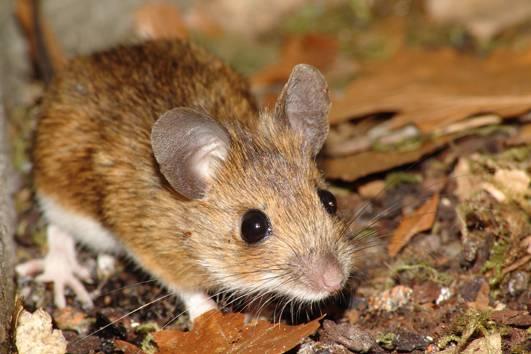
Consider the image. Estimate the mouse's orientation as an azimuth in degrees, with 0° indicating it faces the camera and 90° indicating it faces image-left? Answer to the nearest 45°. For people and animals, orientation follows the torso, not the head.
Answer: approximately 315°

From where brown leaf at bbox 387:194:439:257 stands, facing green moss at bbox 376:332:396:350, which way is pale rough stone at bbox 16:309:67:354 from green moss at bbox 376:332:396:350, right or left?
right

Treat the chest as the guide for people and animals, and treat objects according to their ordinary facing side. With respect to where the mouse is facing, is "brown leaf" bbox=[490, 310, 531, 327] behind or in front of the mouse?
in front

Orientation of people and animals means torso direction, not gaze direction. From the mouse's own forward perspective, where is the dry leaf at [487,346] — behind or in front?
in front

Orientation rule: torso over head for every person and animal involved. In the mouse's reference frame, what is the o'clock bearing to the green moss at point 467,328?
The green moss is roughly at 12 o'clock from the mouse.

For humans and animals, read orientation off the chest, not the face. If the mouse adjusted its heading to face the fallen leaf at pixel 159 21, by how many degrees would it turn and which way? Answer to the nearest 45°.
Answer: approximately 135° to its left

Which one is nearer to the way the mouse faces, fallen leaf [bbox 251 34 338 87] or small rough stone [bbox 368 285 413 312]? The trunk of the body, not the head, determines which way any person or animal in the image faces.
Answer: the small rough stone

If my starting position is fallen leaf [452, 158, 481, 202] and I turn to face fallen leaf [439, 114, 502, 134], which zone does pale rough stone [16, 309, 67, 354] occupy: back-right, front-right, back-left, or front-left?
back-left

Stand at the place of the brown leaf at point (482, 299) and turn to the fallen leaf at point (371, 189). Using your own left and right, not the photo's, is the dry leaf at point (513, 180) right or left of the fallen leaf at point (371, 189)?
right

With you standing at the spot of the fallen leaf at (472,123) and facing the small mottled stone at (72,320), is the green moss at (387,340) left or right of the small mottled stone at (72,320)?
left

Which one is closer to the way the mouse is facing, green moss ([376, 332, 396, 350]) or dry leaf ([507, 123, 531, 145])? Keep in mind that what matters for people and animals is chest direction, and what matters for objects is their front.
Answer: the green moss

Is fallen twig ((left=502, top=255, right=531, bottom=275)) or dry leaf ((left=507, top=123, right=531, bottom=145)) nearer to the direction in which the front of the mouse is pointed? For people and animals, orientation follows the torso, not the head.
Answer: the fallen twig

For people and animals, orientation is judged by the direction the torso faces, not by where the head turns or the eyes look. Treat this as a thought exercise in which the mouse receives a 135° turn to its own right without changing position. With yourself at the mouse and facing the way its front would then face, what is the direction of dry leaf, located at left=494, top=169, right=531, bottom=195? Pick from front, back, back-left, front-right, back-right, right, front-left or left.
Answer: back

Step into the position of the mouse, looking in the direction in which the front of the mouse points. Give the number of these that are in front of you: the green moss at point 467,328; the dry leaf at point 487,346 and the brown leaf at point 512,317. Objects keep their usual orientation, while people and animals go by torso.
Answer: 3
